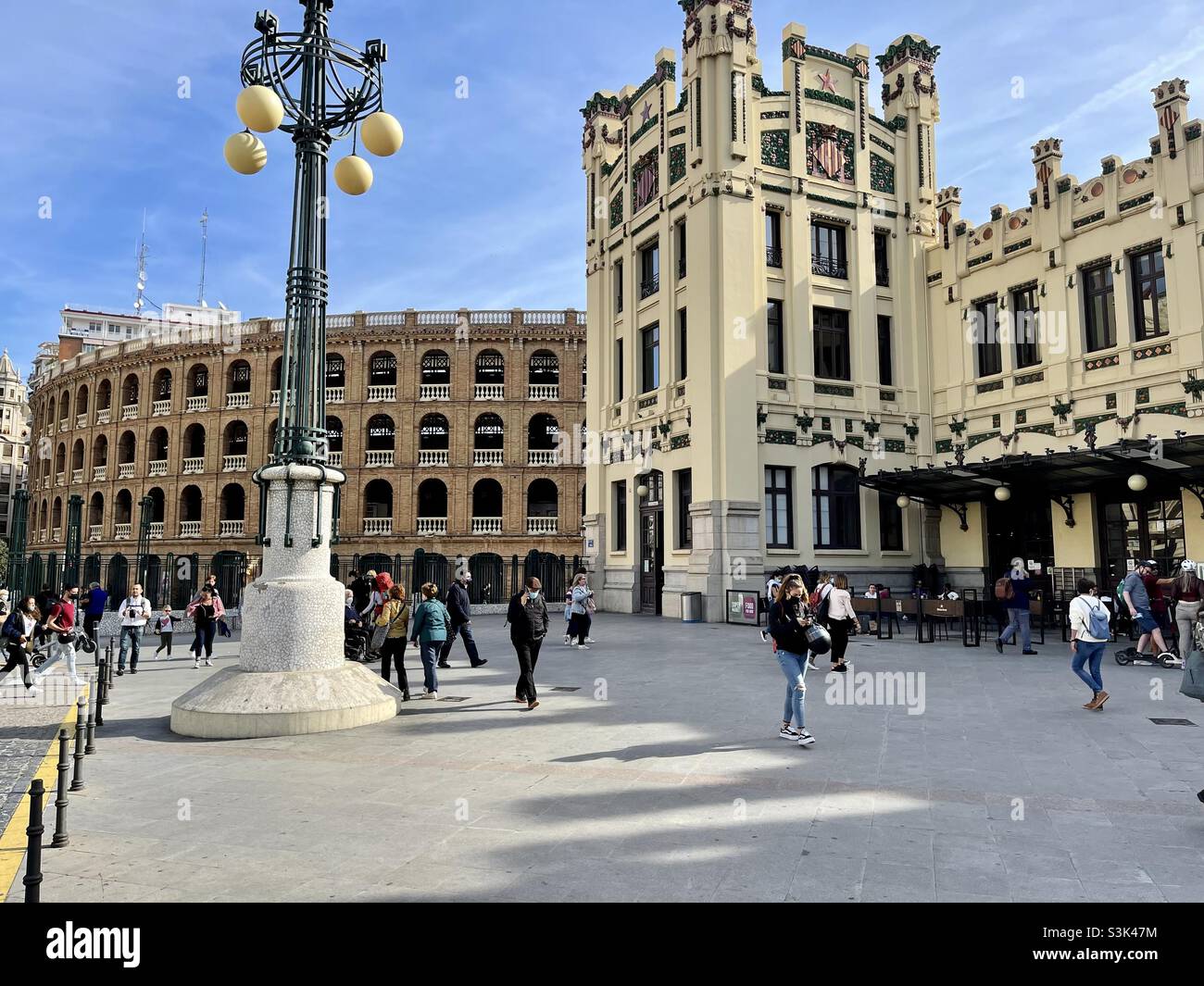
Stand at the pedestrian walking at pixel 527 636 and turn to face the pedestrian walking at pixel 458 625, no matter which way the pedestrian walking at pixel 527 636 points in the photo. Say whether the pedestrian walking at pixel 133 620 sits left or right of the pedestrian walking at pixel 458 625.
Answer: left

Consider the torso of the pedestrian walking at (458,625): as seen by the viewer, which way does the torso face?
to the viewer's right

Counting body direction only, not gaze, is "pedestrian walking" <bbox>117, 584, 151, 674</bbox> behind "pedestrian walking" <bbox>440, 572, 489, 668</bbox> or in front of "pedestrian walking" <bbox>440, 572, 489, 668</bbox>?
behind

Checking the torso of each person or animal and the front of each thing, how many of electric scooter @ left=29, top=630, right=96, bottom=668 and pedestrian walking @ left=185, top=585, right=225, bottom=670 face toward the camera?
1
